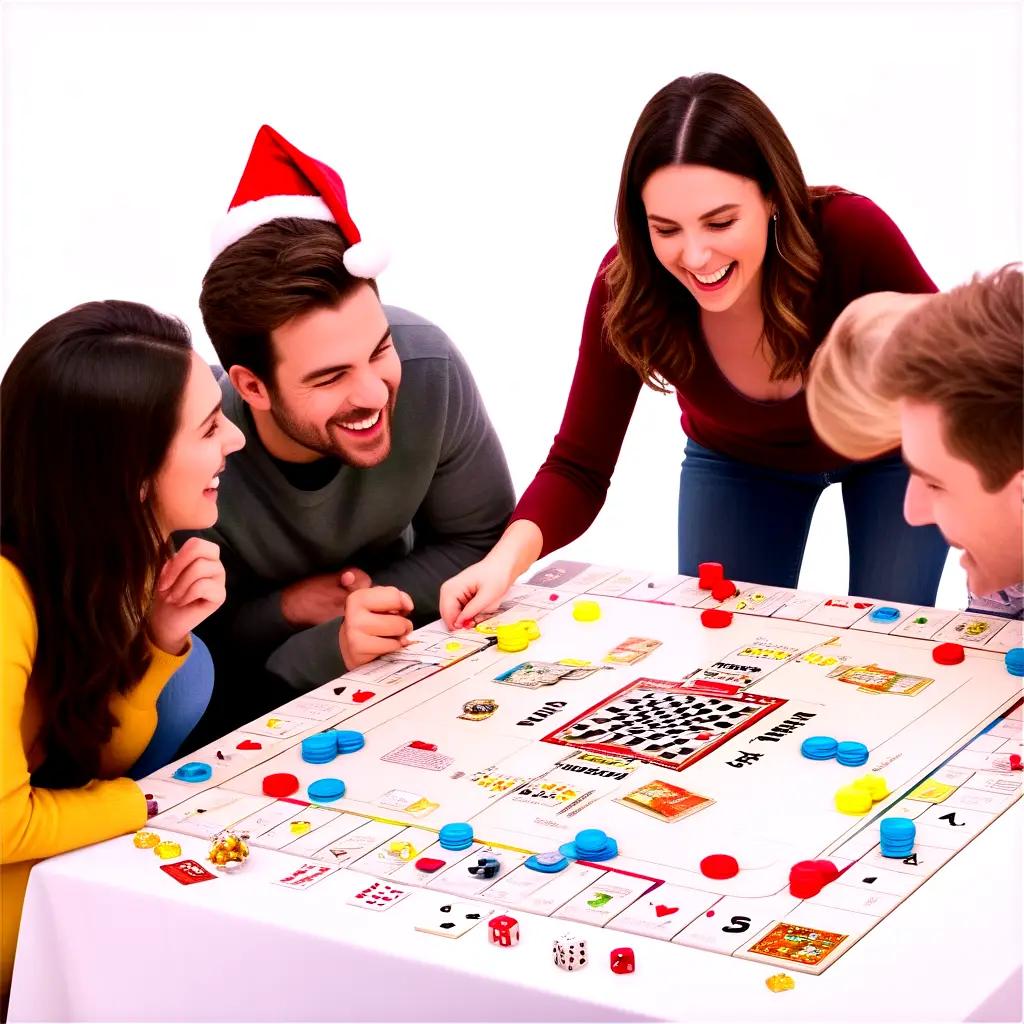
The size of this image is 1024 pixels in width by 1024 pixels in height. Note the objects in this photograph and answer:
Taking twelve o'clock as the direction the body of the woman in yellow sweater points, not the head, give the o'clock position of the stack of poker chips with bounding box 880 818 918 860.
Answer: The stack of poker chips is roughly at 1 o'clock from the woman in yellow sweater.

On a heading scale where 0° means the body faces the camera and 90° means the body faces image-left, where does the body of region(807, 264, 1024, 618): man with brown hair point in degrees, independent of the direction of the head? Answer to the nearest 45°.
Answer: approximately 90°

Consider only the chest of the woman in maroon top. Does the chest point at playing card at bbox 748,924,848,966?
yes

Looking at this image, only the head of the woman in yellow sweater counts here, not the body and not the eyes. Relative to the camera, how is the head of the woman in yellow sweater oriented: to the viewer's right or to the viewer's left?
to the viewer's right

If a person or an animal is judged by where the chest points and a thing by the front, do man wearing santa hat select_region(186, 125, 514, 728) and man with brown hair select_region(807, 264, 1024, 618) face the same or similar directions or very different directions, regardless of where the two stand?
very different directions

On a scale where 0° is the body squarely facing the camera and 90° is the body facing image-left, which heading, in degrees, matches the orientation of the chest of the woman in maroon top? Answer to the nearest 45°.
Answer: approximately 0°

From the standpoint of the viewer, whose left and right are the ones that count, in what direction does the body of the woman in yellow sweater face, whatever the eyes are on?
facing to the right of the viewer

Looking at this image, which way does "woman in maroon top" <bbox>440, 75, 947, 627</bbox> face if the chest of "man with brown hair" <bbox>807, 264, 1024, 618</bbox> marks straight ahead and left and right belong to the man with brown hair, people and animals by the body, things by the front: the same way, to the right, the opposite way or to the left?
to the left
